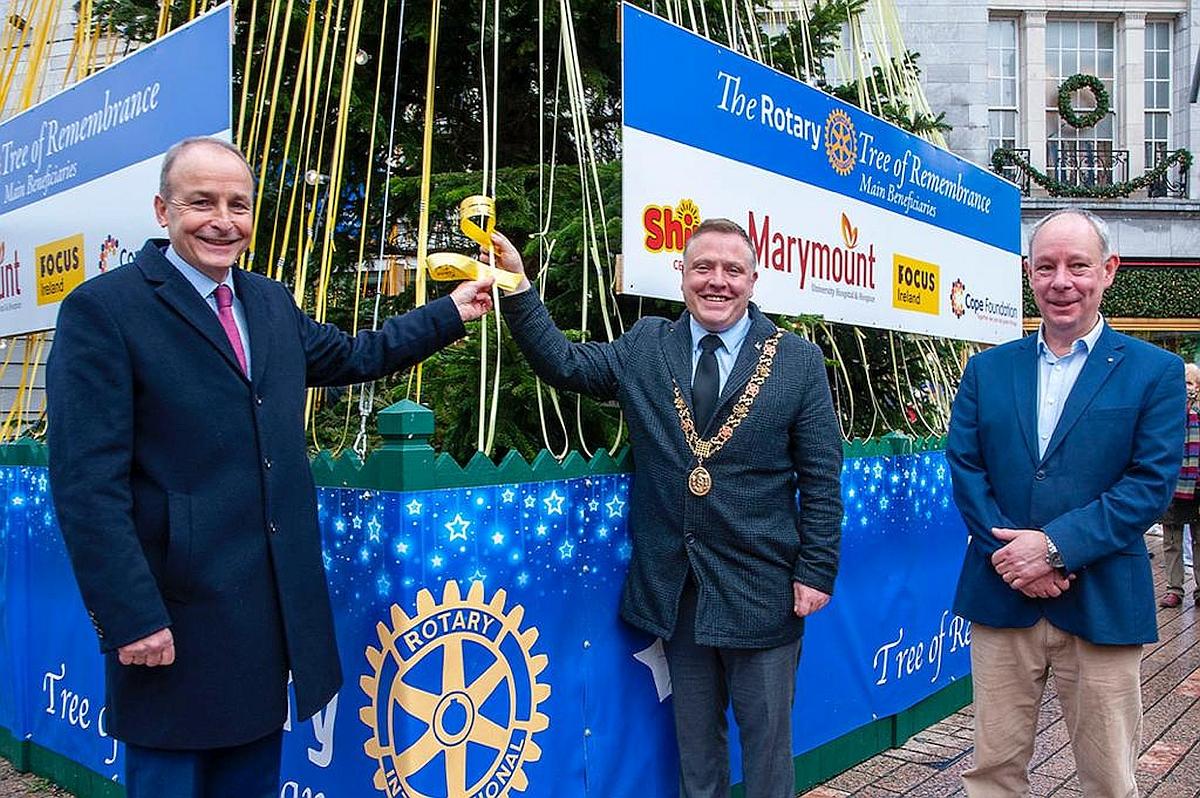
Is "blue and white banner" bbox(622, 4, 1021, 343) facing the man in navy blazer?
yes

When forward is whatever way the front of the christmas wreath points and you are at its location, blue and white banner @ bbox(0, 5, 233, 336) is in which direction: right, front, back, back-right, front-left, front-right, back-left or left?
front

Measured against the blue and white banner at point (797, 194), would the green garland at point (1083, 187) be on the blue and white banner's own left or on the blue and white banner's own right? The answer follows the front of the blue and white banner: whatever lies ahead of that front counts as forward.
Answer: on the blue and white banner's own left

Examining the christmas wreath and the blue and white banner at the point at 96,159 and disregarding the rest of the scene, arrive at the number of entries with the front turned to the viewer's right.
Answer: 0

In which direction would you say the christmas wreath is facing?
toward the camera

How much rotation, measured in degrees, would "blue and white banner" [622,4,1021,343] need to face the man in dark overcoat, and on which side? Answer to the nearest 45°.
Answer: approximately 90° to its right

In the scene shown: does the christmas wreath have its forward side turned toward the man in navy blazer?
yes

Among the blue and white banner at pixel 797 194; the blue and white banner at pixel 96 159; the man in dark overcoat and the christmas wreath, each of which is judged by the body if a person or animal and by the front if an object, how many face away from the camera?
0

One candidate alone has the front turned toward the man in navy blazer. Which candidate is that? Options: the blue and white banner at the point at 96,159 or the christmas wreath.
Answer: the christmas wreath

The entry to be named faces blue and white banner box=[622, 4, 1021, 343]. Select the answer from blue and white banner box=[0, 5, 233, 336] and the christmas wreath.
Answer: the christmas wreath

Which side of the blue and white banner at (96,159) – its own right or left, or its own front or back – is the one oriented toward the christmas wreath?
back

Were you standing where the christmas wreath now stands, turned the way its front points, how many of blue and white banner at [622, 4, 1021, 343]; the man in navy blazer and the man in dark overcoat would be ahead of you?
3

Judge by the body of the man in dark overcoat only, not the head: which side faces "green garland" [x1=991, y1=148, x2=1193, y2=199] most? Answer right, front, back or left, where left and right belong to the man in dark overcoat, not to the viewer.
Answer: left

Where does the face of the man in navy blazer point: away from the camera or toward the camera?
toward the camera

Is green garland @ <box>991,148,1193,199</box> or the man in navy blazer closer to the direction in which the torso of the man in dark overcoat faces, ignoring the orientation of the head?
the man in navy blazer
